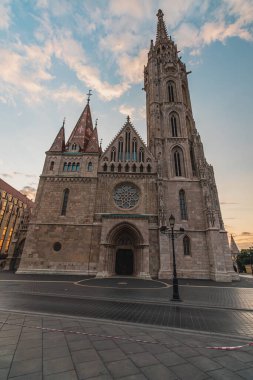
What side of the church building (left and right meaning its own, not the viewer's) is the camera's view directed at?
front

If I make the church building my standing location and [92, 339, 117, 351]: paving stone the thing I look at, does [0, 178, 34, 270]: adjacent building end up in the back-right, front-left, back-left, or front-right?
back-right

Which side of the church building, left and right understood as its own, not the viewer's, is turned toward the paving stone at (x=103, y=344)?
front

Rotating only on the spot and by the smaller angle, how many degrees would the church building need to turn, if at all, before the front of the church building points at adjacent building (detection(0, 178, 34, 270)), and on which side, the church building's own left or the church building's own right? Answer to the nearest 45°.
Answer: approximately 135° to the church building's own right

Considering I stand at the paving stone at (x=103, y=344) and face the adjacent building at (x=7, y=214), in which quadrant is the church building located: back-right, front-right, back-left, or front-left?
front-right

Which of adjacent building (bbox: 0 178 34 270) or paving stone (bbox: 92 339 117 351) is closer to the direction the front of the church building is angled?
the paving stone
